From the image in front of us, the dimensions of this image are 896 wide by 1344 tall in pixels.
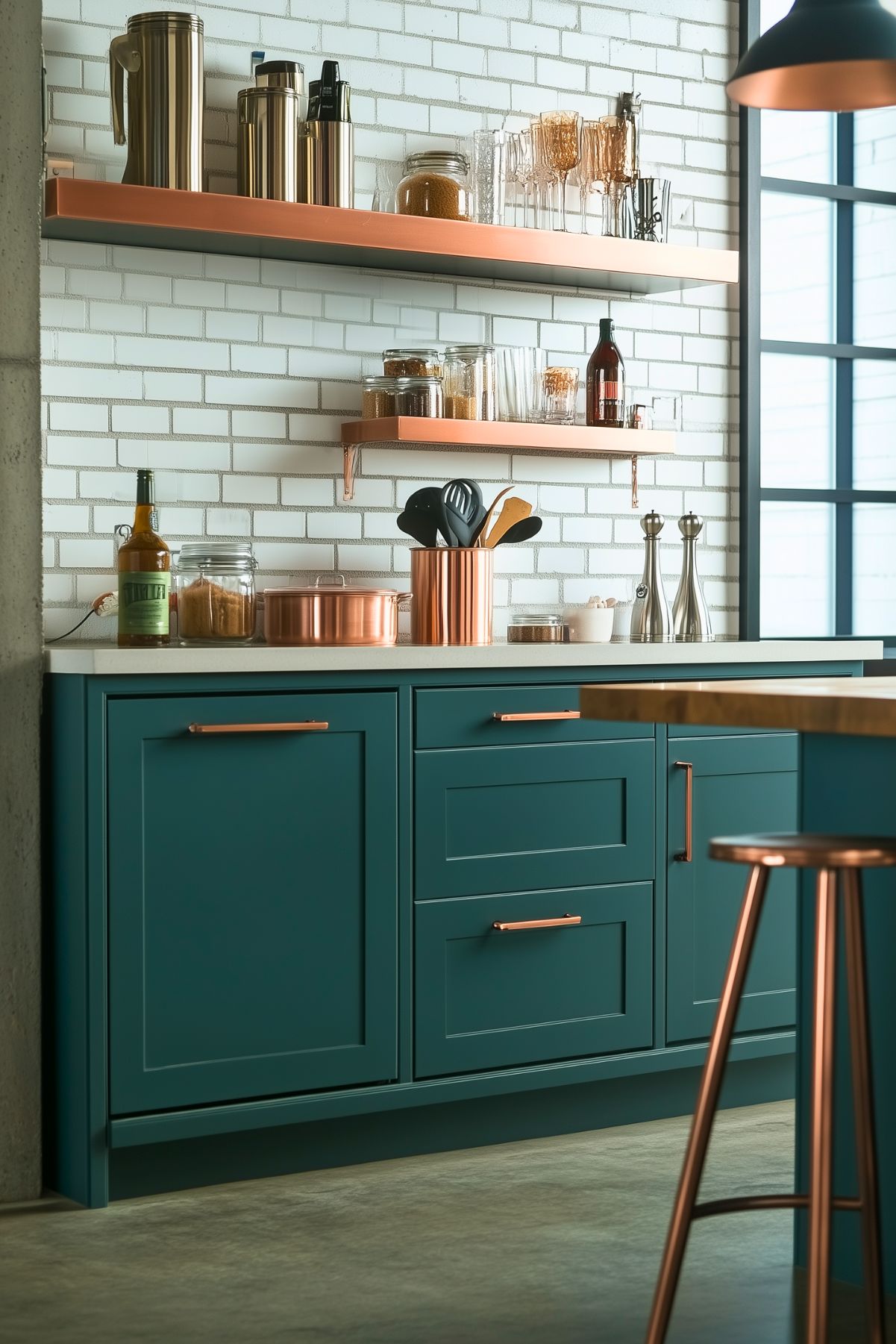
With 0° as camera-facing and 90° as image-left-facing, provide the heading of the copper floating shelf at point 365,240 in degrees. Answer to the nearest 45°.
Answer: approximately 315°

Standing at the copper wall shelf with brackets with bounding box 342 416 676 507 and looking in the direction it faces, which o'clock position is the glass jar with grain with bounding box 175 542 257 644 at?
The glass jar with grain is roughly at 3 o'clock from the copper wall shelf with brackets.

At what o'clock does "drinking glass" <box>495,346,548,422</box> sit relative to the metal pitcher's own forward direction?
The drinking glass is roughly at 11 o'clock from the metal pitcher.

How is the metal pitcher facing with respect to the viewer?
to the viewer's right

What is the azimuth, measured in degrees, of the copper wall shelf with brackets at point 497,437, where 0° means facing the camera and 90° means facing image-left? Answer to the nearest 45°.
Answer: approximately 315°
